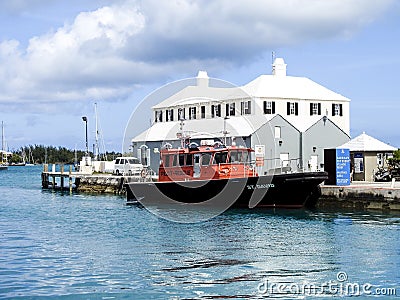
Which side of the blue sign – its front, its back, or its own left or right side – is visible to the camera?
front

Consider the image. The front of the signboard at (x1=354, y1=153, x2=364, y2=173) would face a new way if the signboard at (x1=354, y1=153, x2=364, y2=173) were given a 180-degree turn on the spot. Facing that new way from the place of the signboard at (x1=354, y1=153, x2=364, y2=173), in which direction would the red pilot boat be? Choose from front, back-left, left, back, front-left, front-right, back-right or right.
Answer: back-left

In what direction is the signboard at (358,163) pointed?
toward the camera
